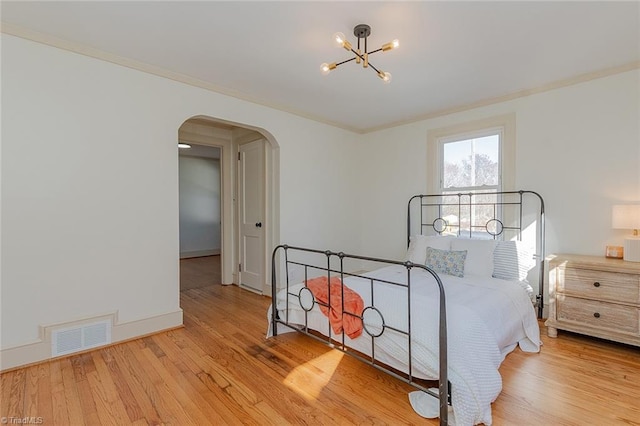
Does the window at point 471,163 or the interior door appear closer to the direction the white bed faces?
the interior door

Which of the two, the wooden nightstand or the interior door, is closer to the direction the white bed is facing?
the interior door

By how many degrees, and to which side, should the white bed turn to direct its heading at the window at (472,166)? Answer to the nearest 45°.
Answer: approximately 135° to its right

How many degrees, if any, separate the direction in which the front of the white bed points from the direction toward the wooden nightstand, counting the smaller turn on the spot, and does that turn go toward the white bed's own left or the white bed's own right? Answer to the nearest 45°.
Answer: approximately 180°

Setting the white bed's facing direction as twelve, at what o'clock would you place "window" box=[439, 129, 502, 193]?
The window is roughly at 5 o'clock from the white bed.

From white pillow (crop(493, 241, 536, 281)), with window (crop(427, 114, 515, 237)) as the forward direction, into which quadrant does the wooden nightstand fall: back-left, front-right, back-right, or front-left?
back-right

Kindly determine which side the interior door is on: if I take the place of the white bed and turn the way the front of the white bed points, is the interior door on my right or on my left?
on my right

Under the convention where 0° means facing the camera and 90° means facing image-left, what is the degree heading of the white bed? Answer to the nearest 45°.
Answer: approximately 45°

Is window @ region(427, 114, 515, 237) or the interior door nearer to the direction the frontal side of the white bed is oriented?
the interior door
